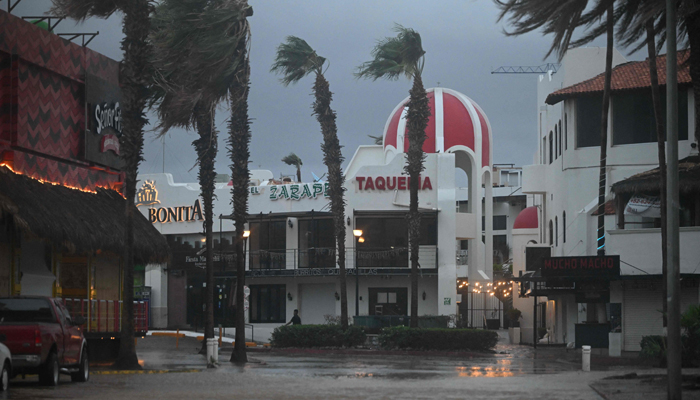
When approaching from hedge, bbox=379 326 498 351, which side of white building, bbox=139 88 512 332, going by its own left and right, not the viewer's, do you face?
front

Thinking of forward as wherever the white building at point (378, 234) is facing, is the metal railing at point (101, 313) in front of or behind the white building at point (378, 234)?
in front

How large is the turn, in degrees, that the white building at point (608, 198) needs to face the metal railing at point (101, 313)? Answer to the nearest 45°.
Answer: approximately 45° to its right

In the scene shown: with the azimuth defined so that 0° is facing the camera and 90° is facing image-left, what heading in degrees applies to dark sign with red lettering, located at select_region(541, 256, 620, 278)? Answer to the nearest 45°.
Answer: approximately 0°

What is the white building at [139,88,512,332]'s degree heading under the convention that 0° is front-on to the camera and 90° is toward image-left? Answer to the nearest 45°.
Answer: approximately 0°

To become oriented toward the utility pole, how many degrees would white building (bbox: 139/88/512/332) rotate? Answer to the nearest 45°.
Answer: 0° — it already faces it
